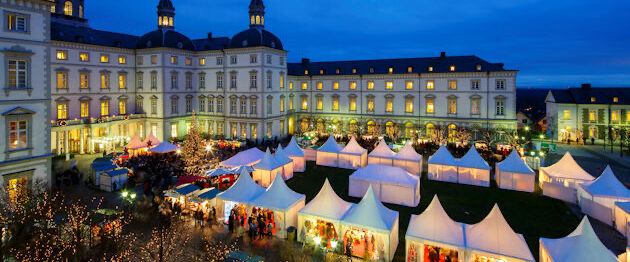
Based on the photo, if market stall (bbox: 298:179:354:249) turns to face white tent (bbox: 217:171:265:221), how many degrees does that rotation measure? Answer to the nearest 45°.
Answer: approximately 135° to its right

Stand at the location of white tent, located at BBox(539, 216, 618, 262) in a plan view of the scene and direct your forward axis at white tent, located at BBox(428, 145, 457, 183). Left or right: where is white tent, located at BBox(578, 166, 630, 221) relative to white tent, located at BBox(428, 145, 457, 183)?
right

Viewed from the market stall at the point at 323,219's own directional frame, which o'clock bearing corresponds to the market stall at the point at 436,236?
the market stall at the point at 436,236 is roughly at 10 o'clock from the market stall at the point at 323,219.

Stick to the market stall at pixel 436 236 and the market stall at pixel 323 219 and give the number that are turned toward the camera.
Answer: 2

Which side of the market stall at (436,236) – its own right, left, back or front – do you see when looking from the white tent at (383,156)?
back

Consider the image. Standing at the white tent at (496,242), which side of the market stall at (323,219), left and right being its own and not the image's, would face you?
left

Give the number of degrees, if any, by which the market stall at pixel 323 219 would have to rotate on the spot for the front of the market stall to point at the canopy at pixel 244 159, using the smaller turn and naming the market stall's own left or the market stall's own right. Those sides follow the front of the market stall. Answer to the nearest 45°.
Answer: approximately 135° to the market stall's own right

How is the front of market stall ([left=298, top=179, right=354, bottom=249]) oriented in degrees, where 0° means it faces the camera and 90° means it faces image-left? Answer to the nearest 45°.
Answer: approximately 0°

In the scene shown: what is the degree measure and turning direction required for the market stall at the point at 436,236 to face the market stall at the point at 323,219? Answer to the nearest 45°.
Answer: approximately 90° to its right

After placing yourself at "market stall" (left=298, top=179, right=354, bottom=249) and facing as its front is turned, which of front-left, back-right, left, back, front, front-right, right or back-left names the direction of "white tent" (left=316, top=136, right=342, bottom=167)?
back

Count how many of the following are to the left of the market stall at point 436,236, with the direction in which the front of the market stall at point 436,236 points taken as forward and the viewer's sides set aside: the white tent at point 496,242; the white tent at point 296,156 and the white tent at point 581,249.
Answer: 2

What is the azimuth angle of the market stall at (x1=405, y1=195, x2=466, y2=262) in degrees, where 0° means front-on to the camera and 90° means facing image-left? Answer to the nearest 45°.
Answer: approximately 0°

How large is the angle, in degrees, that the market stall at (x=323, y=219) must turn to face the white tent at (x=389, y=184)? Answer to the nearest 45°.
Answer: approximately 135° to its left

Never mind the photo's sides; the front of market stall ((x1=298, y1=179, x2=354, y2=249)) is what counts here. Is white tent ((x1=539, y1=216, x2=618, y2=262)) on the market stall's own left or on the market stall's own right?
on the market stall's own left
